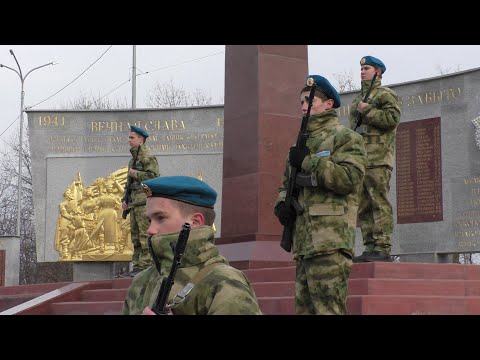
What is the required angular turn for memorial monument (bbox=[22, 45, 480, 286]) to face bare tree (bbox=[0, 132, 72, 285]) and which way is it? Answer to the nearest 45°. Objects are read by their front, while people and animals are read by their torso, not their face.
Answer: approximately 90° to its right

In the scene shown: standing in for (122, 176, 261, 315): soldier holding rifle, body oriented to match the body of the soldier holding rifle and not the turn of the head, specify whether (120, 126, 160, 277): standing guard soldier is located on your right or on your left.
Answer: on your right

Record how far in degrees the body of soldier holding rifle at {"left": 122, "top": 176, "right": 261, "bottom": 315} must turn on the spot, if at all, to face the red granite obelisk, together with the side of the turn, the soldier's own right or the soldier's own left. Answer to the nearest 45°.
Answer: approximately 135° to the soldier's own right

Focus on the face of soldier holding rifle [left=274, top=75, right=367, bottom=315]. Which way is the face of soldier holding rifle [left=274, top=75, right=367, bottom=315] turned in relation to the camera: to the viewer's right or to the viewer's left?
to the viewer's left

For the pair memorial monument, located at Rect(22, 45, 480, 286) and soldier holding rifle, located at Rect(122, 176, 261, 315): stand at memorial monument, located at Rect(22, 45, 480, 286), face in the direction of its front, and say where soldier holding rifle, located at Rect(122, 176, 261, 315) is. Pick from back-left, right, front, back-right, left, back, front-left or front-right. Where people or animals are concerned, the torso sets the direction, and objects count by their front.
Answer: front-left

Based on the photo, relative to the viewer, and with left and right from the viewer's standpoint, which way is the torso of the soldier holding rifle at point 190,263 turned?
facing the viewer and to the left of the viewer

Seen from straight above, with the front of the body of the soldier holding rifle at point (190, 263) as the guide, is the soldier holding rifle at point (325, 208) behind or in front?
behind

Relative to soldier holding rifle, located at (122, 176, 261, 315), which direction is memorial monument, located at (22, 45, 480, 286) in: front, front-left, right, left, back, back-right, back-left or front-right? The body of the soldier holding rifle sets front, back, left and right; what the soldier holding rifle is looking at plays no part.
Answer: back-right

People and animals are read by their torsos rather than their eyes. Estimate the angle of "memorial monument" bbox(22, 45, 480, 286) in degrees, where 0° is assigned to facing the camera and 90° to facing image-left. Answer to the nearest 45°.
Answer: approximately 45°

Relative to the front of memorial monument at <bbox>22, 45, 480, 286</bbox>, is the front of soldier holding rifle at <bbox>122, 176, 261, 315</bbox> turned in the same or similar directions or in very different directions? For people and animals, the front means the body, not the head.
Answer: same or similar directions
